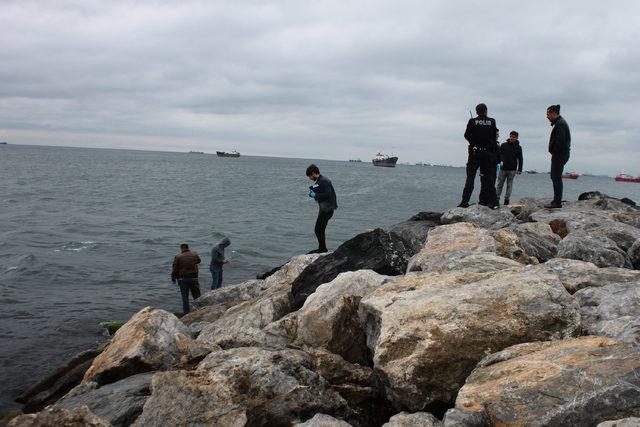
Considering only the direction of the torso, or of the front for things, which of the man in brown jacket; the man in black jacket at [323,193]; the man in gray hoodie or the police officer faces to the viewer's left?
the man in black jacket

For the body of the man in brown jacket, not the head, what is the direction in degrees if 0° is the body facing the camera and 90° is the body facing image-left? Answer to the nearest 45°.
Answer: approximately 180°

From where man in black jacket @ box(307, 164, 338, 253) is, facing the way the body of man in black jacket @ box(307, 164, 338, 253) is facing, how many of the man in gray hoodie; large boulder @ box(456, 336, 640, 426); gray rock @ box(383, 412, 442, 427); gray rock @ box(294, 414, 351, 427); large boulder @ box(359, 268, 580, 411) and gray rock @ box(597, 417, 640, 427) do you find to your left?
5

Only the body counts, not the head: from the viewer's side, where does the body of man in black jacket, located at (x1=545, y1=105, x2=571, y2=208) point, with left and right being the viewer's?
facing to the left of the viewer

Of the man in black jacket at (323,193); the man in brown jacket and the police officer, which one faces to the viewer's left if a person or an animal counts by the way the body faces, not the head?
the man in black jacket

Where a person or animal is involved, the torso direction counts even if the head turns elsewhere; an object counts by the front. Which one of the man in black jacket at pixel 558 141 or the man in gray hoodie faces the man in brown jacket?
the man in black jacket

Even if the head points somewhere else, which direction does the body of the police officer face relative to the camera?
away from the camera

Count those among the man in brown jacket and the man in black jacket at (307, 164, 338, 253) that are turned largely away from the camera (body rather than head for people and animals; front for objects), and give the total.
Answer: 1

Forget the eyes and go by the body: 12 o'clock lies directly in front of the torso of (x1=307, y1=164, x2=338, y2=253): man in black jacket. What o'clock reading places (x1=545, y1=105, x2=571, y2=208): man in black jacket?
(x1=545, y1=105, x2=571, y2=208): man in black jacket is roughly at 6 o'clock from (x1=307, y1=164, x2=338, y2=253): man in black jacket.

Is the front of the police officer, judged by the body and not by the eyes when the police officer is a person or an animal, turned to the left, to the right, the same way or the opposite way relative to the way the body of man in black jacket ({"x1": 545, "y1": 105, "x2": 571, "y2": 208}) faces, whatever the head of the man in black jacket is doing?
to the right

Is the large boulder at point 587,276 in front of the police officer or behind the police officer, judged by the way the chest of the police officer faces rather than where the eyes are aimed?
behind

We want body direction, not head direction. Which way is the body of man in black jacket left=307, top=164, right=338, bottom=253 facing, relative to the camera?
to the viewer's left

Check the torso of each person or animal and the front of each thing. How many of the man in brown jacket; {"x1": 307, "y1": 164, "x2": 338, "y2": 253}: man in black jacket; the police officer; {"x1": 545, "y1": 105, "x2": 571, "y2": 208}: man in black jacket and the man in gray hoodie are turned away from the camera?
2
